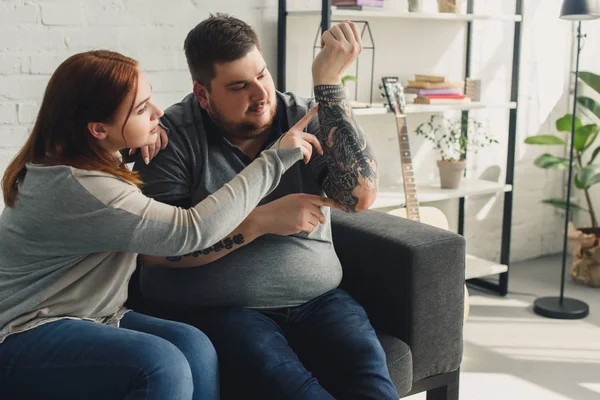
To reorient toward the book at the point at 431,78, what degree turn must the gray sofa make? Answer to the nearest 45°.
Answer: approximately 135° to its left

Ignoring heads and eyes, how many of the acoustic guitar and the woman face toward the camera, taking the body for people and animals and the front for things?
1

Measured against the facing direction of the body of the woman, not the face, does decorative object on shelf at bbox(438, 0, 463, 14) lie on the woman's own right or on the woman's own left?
on the woman's own left

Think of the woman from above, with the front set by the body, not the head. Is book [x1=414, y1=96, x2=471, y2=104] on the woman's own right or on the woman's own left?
on the woman's own left

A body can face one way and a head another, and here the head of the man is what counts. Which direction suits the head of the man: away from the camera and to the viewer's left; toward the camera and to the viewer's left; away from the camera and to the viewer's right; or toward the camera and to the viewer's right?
toward the camera and to the viewer's right

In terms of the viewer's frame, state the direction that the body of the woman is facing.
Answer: to the viewer's right

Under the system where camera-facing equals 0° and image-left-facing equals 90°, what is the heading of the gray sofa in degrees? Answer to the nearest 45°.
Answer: approximately 315°

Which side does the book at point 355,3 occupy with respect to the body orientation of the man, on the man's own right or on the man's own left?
on the man's own left

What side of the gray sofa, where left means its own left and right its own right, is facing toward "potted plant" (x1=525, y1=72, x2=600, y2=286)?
left

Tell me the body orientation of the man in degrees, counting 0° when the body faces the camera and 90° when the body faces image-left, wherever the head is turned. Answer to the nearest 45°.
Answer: approximately 315°

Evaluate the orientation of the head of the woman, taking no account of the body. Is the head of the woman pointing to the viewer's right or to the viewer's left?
to the viewer's right

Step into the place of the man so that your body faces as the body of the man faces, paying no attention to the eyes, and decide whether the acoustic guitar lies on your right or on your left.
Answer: on your left
